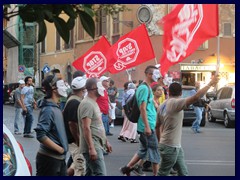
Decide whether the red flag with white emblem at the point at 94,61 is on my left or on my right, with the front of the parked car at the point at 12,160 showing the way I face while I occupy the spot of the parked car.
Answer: on my right
